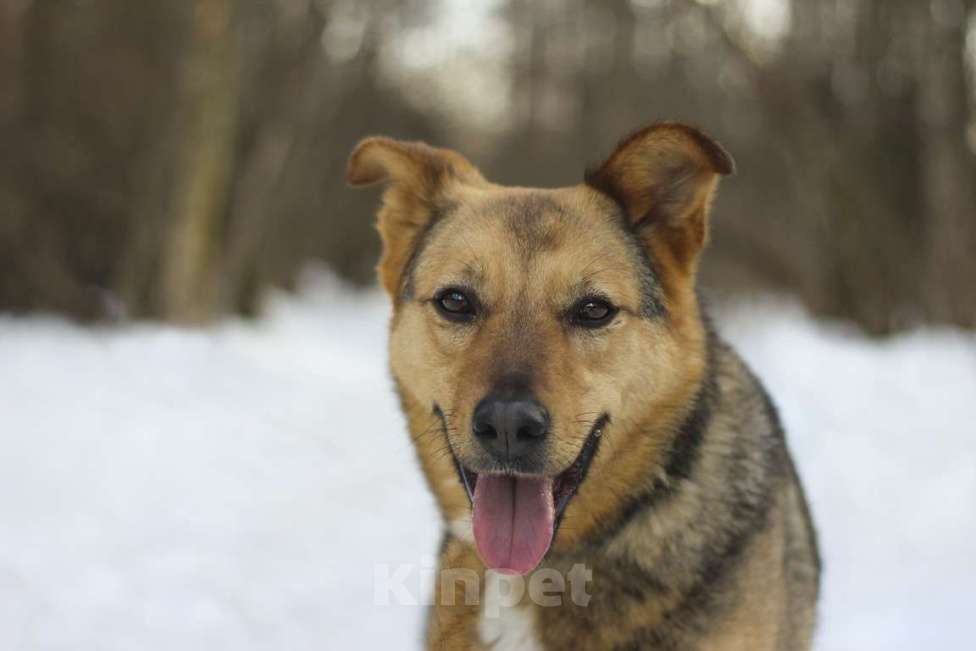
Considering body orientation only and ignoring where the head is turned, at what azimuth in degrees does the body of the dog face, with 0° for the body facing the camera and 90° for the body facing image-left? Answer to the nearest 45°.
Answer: approximately 45°
